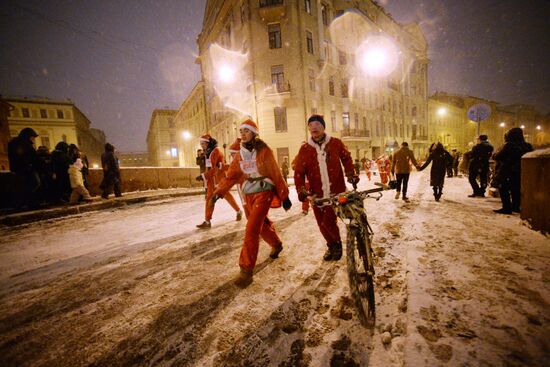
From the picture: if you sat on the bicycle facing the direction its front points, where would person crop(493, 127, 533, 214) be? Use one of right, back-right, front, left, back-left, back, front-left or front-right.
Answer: back-left

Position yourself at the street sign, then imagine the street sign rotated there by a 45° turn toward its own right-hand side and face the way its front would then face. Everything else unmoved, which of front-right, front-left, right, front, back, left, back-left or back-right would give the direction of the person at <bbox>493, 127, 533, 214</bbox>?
front-left

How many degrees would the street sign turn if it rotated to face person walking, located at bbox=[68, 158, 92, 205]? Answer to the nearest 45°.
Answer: approximately 45° to its right

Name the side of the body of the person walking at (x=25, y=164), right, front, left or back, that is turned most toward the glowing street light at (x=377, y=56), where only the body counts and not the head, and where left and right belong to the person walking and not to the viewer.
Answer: front

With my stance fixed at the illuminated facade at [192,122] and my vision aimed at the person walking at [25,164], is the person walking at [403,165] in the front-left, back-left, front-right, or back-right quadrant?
front-left

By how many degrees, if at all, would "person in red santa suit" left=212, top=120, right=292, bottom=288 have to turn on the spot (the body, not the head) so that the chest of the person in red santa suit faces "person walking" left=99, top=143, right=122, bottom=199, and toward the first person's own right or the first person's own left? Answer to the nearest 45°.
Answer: approximately 90° to the first person's own right

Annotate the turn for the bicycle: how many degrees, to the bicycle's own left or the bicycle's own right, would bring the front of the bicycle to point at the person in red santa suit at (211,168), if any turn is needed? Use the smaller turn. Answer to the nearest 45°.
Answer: approximately 135° to the bicycle's own right

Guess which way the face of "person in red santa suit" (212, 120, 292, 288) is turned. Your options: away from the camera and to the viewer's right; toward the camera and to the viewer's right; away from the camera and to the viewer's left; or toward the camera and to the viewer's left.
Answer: toward the camera and to the viewer's left

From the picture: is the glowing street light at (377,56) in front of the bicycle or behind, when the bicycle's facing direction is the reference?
behind

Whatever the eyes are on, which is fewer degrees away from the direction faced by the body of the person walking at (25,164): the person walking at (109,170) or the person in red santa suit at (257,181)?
the person walking

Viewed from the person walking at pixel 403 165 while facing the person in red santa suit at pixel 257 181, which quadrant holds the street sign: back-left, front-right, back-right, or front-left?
back-left

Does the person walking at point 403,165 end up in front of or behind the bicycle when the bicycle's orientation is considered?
behind
